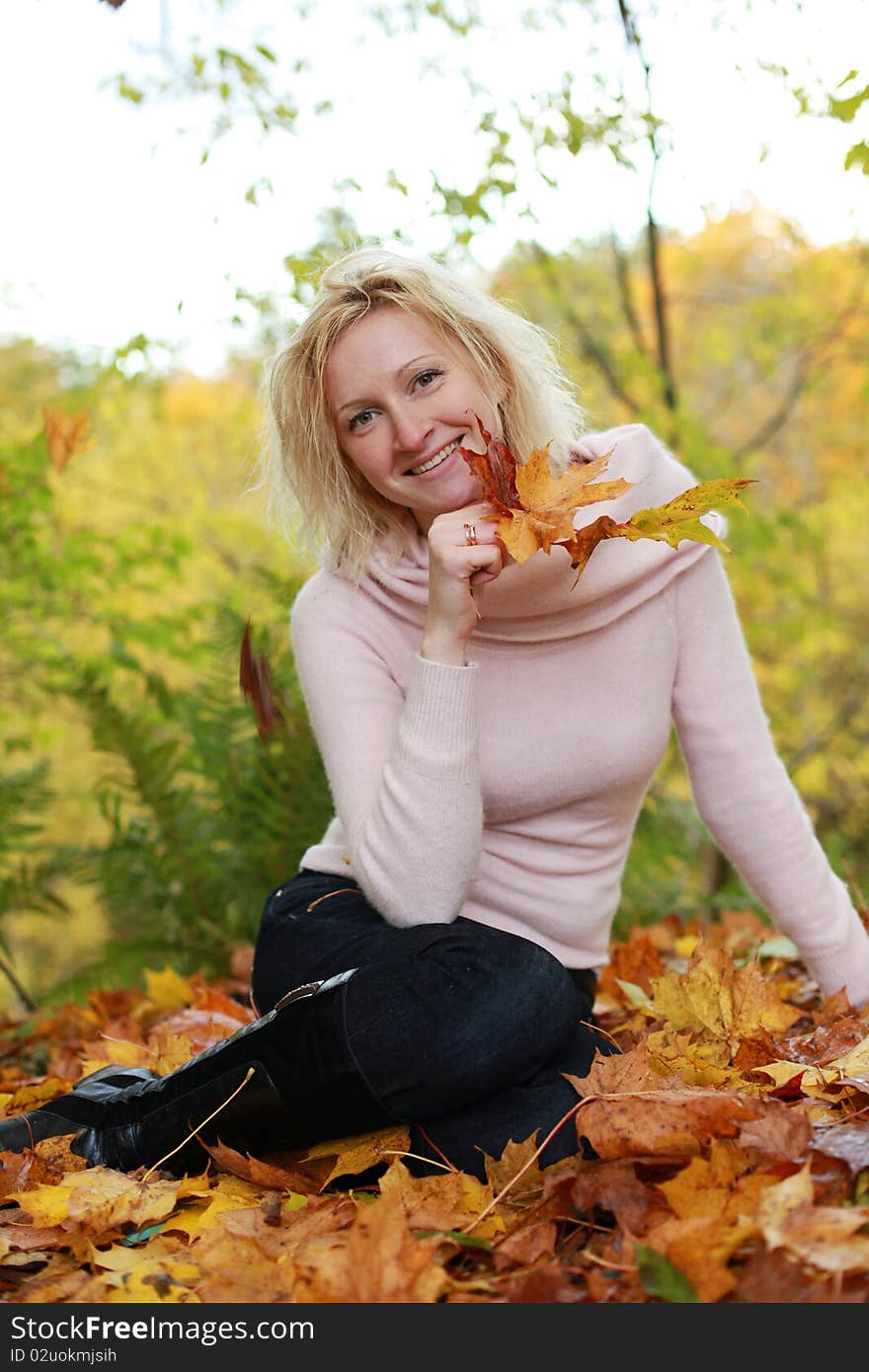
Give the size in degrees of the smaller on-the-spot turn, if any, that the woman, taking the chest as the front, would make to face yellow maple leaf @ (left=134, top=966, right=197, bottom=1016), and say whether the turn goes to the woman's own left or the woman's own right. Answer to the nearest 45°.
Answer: approximately 135° to the woman's own right

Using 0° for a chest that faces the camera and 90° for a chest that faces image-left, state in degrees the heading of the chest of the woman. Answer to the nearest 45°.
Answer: approximately 0°

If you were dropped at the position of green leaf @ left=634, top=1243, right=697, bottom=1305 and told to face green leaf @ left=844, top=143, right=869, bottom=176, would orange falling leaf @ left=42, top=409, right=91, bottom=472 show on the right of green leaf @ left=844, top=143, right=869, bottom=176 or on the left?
left

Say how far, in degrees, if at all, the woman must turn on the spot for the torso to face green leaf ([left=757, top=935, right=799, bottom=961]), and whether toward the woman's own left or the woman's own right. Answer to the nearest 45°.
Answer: approximately 135° to the woman's own left

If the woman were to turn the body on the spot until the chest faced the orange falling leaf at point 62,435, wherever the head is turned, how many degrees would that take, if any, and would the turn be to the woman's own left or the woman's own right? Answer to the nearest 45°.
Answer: approximately 135° to the woman's own right
